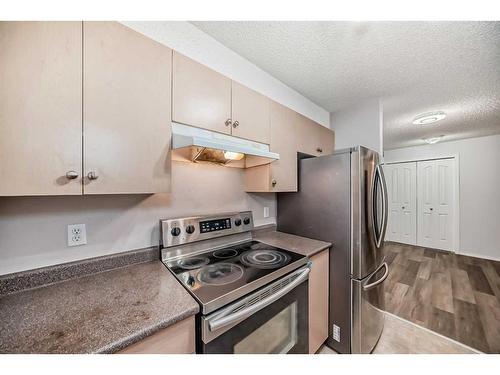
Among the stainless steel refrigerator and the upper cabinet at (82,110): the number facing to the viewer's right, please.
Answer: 1

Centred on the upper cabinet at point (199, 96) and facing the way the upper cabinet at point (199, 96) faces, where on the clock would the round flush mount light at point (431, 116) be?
The round flush mount light is roughly at 10 o'clock from the upper cabinet.

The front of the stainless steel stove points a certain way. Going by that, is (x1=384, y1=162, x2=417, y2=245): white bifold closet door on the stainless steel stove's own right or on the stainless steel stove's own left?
on the stainless steel stove's own left

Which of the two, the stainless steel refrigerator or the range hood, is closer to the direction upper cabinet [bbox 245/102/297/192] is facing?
the stainless steel refrigerator

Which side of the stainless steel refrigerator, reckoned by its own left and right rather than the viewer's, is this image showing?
right

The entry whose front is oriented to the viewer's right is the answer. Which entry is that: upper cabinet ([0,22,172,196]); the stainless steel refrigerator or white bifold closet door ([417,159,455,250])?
the stainless steel refrigerator

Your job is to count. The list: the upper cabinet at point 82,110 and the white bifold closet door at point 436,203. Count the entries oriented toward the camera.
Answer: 2

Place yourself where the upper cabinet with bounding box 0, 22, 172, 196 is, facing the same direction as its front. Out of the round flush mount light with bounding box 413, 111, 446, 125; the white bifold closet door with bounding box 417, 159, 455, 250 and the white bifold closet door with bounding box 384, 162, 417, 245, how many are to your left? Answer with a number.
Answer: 3

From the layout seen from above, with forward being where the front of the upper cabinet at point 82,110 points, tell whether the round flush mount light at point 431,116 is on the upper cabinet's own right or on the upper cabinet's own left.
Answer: on the upper cabinet's own left

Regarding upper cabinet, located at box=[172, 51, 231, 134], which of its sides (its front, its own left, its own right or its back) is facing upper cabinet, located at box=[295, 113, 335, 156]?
left

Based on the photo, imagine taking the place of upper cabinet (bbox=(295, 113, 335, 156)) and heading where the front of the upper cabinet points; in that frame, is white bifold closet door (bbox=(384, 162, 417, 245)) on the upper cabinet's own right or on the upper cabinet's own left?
on the upper cabinet's own left

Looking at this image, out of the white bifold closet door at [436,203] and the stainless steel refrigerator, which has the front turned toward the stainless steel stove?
the white bifold closet door
